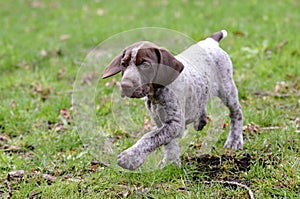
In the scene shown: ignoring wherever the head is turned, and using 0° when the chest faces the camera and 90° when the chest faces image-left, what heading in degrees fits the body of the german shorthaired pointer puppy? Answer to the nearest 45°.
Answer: approximately 45°
